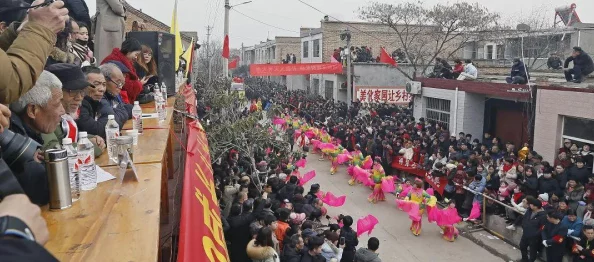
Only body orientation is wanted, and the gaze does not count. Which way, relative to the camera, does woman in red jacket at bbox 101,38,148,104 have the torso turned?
to the viewer's right

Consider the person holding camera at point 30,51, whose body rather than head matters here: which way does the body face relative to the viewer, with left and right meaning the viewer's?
facing to the right of the viewer

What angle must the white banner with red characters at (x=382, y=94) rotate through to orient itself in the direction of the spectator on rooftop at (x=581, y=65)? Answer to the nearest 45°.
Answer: approximately 45° to its left

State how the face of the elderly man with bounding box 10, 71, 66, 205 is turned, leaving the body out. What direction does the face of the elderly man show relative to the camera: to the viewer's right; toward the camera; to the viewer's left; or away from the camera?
to the viewer's right

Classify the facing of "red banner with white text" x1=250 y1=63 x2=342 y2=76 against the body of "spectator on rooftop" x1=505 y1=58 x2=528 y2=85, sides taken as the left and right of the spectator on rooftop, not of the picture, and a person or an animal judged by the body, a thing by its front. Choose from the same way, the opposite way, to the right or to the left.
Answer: to the left

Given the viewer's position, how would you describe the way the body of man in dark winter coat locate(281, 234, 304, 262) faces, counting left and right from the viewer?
facing away from the viewer and to the right of the viewer

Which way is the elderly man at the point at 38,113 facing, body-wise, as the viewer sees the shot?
to the viewer's right

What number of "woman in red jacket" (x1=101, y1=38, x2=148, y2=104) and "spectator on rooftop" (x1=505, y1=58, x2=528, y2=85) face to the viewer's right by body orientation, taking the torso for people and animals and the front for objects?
1

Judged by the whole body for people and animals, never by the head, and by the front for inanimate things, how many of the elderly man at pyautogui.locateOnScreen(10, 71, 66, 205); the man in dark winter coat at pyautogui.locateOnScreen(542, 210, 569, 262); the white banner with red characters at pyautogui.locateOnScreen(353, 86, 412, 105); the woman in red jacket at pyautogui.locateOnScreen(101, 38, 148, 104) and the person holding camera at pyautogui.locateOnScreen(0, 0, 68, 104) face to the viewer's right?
3

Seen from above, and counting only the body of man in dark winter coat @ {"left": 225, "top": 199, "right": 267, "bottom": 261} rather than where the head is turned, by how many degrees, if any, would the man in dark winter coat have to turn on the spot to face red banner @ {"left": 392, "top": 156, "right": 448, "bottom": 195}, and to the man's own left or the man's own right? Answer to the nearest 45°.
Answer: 0° — they already face it

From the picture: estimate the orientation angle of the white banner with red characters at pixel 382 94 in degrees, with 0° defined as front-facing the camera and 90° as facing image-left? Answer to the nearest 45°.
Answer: approximately 0°
